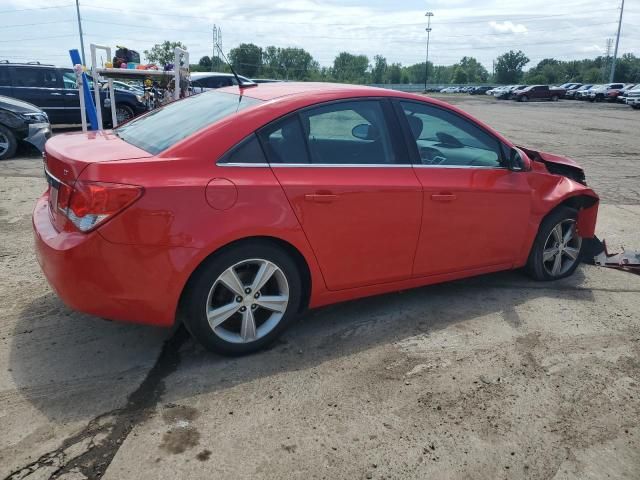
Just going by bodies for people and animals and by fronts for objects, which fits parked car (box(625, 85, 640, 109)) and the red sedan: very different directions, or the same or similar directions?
very different directions

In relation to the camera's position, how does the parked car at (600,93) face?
facing the viewer and to the left of the viewer

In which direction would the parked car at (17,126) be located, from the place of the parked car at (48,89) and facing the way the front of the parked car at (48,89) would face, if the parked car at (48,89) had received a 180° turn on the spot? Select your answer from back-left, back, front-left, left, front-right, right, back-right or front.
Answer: left

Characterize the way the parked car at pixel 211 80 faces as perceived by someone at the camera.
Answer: facing to the right of the viewer

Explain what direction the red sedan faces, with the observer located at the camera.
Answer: facing away from the viewer and to the right of the viewer

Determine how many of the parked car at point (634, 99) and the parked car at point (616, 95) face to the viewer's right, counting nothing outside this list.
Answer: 0

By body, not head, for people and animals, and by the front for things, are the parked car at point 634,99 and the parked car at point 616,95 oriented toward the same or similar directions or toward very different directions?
same or similar directions

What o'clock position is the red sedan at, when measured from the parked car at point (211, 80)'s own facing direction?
The red sedan is roughly at 3 o'clock from the parked car.

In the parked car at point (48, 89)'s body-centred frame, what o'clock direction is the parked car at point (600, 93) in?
the parked car at point (600, 93) is roughly at 11 o'clock from the parked car at point (48, 89).

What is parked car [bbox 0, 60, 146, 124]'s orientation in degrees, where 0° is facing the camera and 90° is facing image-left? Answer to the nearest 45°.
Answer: approximately 270°

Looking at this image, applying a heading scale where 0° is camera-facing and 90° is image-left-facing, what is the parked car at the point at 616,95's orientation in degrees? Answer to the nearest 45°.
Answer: approximately 45°

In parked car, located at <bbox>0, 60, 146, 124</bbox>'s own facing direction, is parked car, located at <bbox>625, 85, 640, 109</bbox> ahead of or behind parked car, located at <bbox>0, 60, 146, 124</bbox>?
ahead

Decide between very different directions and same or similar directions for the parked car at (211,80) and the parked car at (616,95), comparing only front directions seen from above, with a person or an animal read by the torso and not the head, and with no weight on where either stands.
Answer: very different directions

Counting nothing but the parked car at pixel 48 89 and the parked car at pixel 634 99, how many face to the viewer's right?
1

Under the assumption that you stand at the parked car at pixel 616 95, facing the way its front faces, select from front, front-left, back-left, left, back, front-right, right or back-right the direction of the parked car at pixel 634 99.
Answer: front-left
